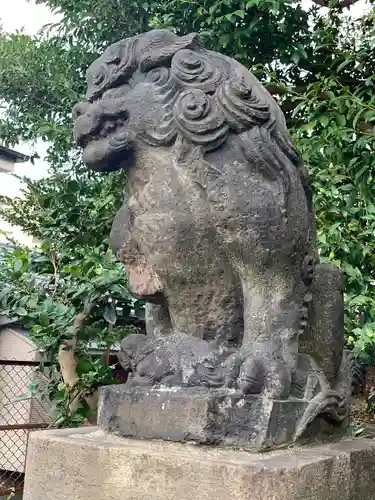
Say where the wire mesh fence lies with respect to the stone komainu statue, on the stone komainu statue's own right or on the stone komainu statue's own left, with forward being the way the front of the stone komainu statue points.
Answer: on the stone komainu statue's own right

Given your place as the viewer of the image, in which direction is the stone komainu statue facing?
facing the viewer and to the left of the viewer
